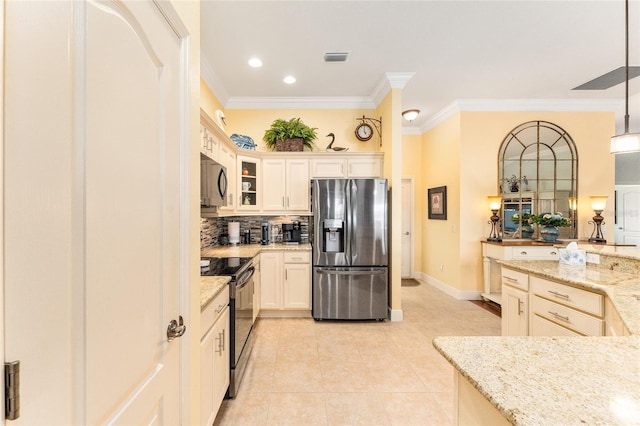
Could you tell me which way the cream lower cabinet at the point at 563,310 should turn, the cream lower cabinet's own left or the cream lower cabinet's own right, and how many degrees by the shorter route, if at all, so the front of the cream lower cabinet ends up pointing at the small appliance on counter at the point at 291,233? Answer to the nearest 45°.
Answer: approximately 45° to the cream lower cabinet's own right

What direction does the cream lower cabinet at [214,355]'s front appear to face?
to the viewer's right

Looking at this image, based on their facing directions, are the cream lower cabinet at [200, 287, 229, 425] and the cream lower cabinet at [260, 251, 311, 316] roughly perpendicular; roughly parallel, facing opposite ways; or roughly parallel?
roughly perpendicular

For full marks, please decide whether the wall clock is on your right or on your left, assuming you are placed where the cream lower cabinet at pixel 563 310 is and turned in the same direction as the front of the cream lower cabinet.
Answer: on your right

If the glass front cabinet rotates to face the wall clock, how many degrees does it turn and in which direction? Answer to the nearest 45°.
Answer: approximately 45° to its left

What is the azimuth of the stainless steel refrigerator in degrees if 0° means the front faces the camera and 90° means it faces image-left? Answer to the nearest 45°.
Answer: approximately 0°

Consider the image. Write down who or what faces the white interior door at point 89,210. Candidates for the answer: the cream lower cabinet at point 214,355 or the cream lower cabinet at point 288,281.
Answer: the cream lower cabinet at point 288,281

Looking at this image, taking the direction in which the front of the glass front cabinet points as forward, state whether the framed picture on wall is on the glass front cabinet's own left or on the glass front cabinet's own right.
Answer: on the glass front cabinet's own left

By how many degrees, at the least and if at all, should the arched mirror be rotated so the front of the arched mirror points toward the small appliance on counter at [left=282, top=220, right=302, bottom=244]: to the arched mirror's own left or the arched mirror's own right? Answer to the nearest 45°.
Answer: approximately 45° to the arched mirror's own right
